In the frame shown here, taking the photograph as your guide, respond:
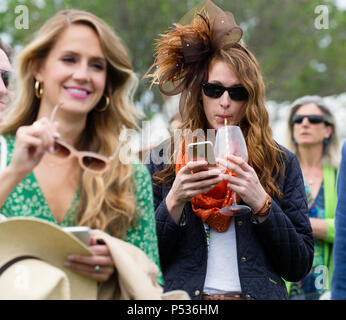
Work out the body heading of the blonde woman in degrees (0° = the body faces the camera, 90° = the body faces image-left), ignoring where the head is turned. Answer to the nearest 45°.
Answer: approximately 0°

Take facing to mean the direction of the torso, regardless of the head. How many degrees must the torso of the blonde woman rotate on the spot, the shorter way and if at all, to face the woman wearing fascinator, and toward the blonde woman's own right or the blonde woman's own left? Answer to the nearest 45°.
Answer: approximately 135° to the blonde woman's own left

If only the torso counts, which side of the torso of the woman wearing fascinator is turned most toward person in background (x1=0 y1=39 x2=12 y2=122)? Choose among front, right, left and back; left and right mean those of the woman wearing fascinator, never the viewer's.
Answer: right

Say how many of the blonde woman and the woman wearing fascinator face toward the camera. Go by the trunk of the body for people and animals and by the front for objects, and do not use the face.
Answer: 2
